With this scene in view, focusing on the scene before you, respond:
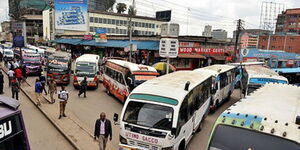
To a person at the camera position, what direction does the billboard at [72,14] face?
facing the viewer

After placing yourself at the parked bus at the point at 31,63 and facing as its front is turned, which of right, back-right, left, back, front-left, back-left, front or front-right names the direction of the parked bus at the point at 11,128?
front

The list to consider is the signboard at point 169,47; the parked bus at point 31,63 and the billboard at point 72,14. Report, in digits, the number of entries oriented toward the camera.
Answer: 3

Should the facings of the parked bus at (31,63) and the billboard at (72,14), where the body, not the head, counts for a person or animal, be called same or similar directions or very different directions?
same or similar directions

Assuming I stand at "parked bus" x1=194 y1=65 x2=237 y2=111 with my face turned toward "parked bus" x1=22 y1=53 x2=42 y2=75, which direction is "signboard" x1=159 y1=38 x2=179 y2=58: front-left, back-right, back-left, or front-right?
front-right

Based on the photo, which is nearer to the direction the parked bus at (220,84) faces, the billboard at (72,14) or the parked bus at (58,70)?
the parked bus

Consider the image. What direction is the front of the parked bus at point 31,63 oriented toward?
toward the camera

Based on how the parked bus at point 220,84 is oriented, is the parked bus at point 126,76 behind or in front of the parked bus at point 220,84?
in front

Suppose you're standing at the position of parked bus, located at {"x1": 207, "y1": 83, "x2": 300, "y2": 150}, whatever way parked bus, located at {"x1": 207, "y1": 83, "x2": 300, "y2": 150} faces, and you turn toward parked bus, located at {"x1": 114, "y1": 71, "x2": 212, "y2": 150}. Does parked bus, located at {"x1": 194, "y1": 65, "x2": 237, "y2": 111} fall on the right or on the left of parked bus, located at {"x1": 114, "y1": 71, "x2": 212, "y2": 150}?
right

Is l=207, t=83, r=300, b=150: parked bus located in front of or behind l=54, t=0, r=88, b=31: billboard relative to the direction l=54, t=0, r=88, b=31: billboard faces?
in front

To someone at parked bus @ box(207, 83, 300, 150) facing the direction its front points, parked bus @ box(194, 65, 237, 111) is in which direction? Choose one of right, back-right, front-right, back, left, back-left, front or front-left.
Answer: back-right

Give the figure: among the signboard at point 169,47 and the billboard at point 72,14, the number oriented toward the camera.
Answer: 2

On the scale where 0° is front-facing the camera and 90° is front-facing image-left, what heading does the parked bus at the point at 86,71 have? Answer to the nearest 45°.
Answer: approximately 0°

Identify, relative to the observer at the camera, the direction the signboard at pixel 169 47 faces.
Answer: facing the viewer

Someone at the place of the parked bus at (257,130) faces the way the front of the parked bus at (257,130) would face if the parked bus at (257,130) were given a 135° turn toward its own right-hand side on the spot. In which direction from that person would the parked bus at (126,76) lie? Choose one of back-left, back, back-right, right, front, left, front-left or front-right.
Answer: front-left

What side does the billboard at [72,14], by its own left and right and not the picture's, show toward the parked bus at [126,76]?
front

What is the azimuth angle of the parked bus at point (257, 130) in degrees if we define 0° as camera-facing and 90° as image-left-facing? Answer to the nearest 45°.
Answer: approximately 45°

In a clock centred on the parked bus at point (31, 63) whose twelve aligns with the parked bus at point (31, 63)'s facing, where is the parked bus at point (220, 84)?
the parked bus at point (220, 84) is roughly at 11 o'clock from the parked bus at point (31, 63).

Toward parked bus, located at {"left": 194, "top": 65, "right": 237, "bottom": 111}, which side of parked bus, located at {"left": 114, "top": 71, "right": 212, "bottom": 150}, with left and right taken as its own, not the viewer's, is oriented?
back

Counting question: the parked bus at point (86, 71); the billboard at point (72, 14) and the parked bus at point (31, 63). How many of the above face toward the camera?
3
